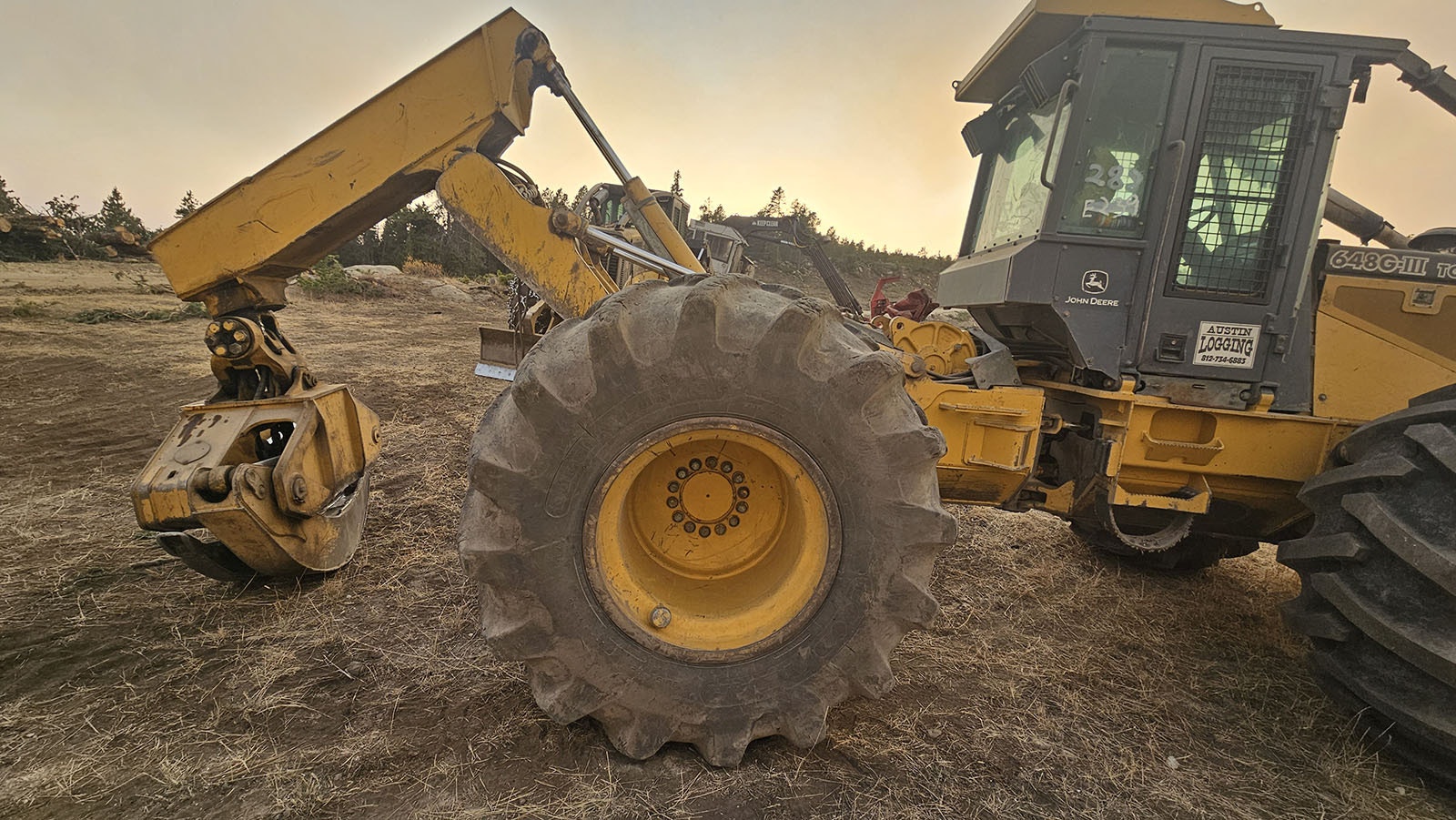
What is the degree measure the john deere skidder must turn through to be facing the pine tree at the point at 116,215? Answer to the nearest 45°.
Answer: approximately 135° to its left

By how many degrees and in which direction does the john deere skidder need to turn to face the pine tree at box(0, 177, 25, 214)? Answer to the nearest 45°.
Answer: approximately 135° to its left

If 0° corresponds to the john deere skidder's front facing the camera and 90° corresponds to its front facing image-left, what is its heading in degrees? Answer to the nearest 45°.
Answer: approximately 270°

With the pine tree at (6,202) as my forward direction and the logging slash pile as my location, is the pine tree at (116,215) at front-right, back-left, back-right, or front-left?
front-right

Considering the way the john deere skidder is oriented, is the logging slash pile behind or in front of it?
behind

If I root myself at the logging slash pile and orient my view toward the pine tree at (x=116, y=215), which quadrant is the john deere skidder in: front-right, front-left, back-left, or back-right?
back-right
